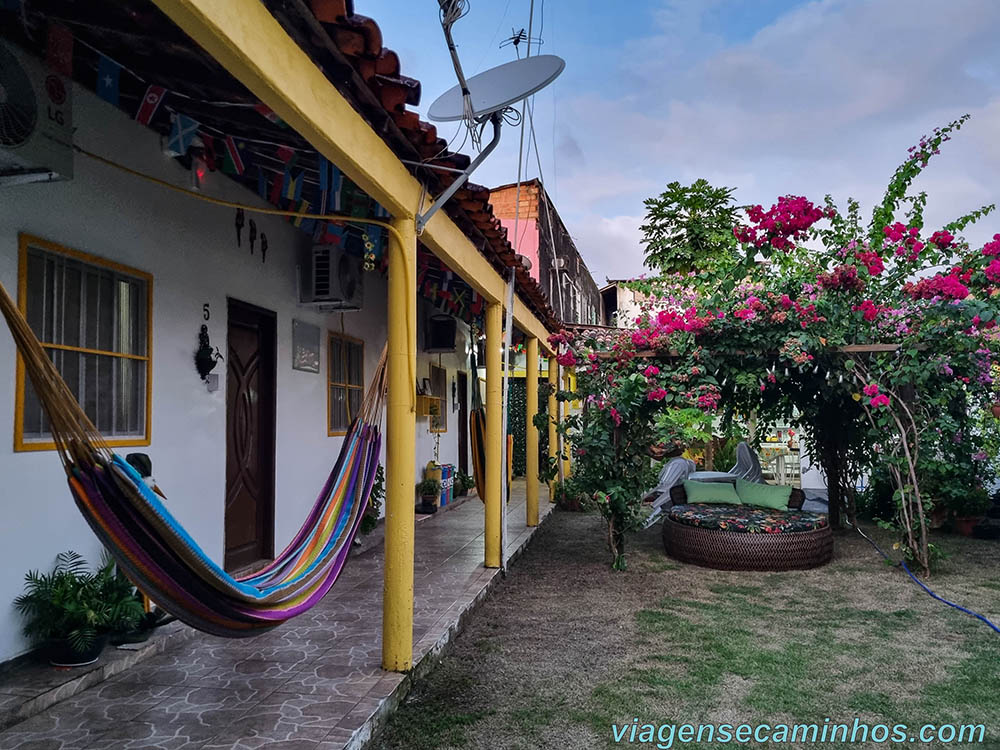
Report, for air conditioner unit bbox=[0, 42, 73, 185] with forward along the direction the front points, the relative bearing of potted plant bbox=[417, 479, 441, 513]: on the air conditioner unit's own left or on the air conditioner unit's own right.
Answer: on the air conditioner unit's own left

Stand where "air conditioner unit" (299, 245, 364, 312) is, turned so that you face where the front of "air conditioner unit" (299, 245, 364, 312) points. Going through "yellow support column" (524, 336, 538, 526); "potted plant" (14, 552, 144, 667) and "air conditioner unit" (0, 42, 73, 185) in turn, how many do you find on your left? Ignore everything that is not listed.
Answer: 1

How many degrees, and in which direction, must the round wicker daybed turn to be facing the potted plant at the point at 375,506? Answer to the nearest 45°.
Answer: approximately 90° to its right

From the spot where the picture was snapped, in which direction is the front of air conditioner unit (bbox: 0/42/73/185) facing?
facing the viewer and to the right of the viewer

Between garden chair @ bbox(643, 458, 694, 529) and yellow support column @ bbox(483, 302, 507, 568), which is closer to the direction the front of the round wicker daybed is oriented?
the yellow support column

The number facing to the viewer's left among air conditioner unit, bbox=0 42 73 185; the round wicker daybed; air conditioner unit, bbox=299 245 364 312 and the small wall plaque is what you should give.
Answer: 0

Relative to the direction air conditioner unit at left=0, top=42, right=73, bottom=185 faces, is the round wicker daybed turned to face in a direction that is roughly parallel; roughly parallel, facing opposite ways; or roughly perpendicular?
roughly perpendicular

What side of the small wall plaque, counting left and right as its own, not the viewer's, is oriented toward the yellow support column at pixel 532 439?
left

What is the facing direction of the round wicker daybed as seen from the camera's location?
facing the viewer

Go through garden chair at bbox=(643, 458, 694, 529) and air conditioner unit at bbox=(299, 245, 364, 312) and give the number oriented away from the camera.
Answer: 0

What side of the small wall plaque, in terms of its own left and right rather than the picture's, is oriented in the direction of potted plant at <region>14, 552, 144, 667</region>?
right

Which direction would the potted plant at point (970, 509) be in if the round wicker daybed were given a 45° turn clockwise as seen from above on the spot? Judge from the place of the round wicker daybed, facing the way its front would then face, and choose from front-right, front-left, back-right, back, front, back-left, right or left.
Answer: back
